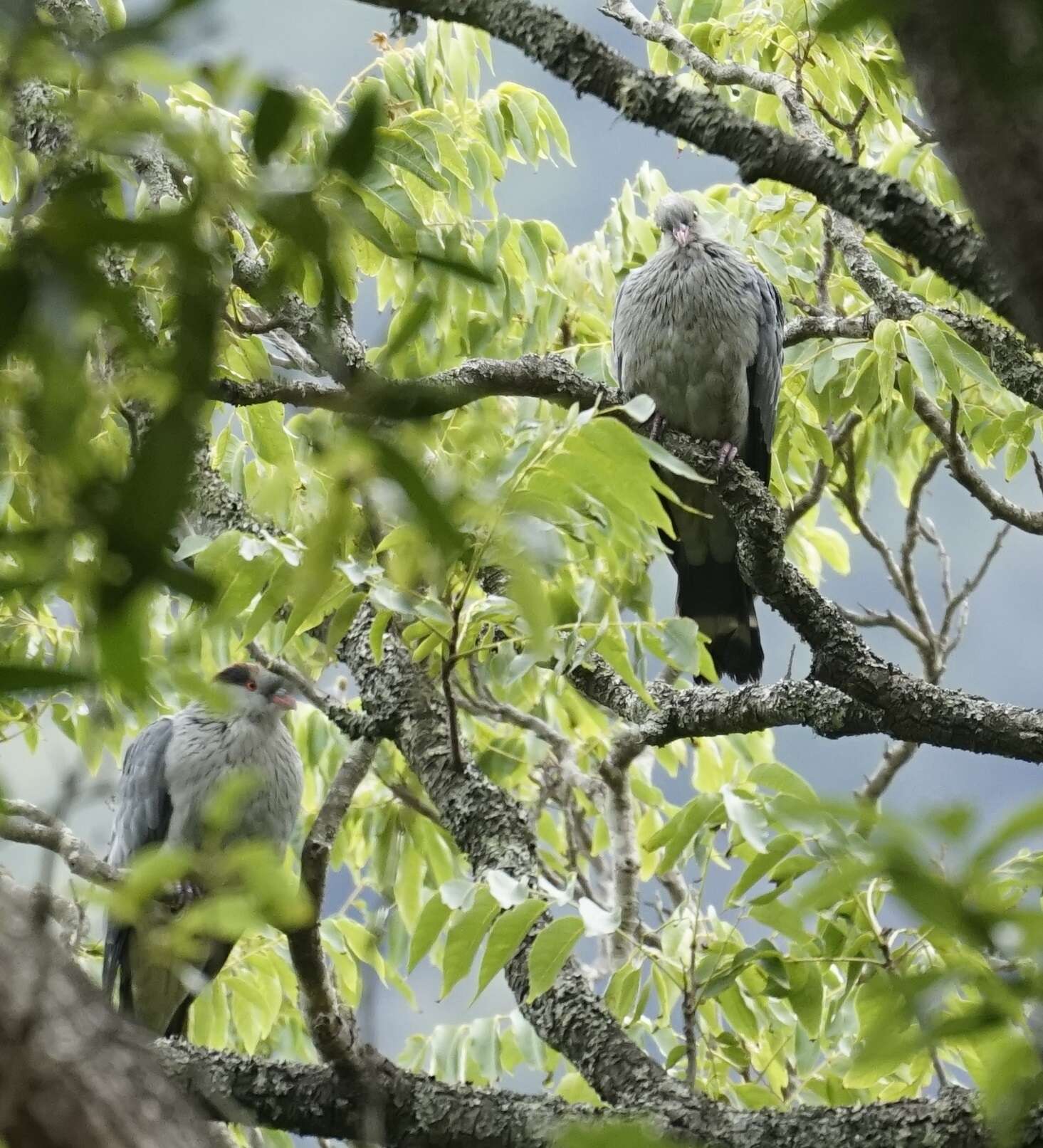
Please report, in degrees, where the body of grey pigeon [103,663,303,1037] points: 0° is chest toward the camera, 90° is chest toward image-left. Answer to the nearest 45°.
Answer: approximately 315°

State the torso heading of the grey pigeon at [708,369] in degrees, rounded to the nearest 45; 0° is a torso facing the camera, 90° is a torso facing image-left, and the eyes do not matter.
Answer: approximately 0°

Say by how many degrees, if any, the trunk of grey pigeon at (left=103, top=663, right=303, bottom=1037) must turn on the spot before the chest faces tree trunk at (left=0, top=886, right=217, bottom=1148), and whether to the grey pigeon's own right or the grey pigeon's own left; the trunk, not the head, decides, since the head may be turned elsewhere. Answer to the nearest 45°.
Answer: approximately 45° to the grey pigeon's own right
